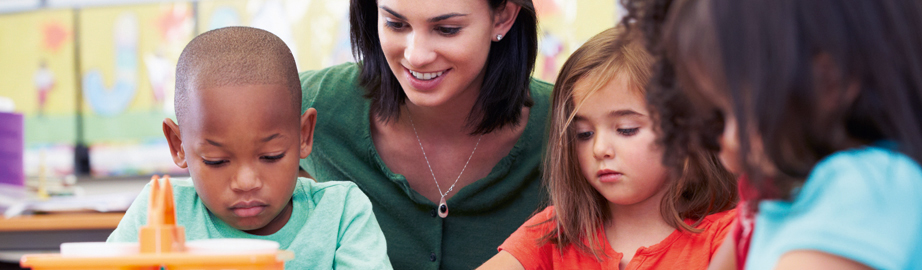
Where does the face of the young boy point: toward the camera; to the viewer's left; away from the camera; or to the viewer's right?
toward the camera

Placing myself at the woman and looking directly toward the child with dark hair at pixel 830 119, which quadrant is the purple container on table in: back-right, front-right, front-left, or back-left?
back-right

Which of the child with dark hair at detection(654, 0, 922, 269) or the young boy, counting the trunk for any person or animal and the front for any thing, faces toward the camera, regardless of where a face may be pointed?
the young boy

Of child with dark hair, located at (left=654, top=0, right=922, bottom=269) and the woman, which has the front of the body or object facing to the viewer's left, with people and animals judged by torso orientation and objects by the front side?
the child with dark hair

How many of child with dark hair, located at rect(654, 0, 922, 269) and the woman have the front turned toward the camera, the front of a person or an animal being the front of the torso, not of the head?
1

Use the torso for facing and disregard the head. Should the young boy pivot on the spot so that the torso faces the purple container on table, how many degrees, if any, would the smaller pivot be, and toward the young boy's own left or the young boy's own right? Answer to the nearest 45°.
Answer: approximately 135° to the young boy's own right

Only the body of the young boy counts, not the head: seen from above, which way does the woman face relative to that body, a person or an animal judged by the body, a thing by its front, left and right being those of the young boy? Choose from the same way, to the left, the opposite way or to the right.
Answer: the same way

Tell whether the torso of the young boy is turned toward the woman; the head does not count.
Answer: no

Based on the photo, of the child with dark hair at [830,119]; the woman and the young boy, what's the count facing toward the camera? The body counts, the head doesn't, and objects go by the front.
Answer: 2

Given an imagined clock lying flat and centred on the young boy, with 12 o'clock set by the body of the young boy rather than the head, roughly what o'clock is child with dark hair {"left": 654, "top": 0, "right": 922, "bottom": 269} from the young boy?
The child with dark hair is roughly at 11 o'clock from the young boy.

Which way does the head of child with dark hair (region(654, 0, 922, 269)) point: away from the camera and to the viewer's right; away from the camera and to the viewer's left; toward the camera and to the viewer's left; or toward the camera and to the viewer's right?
away from the camera and to the viewer's left

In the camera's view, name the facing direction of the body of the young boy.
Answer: toward the camera

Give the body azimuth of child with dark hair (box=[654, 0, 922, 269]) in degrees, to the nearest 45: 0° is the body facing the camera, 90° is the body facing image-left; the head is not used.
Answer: approximately 90°
